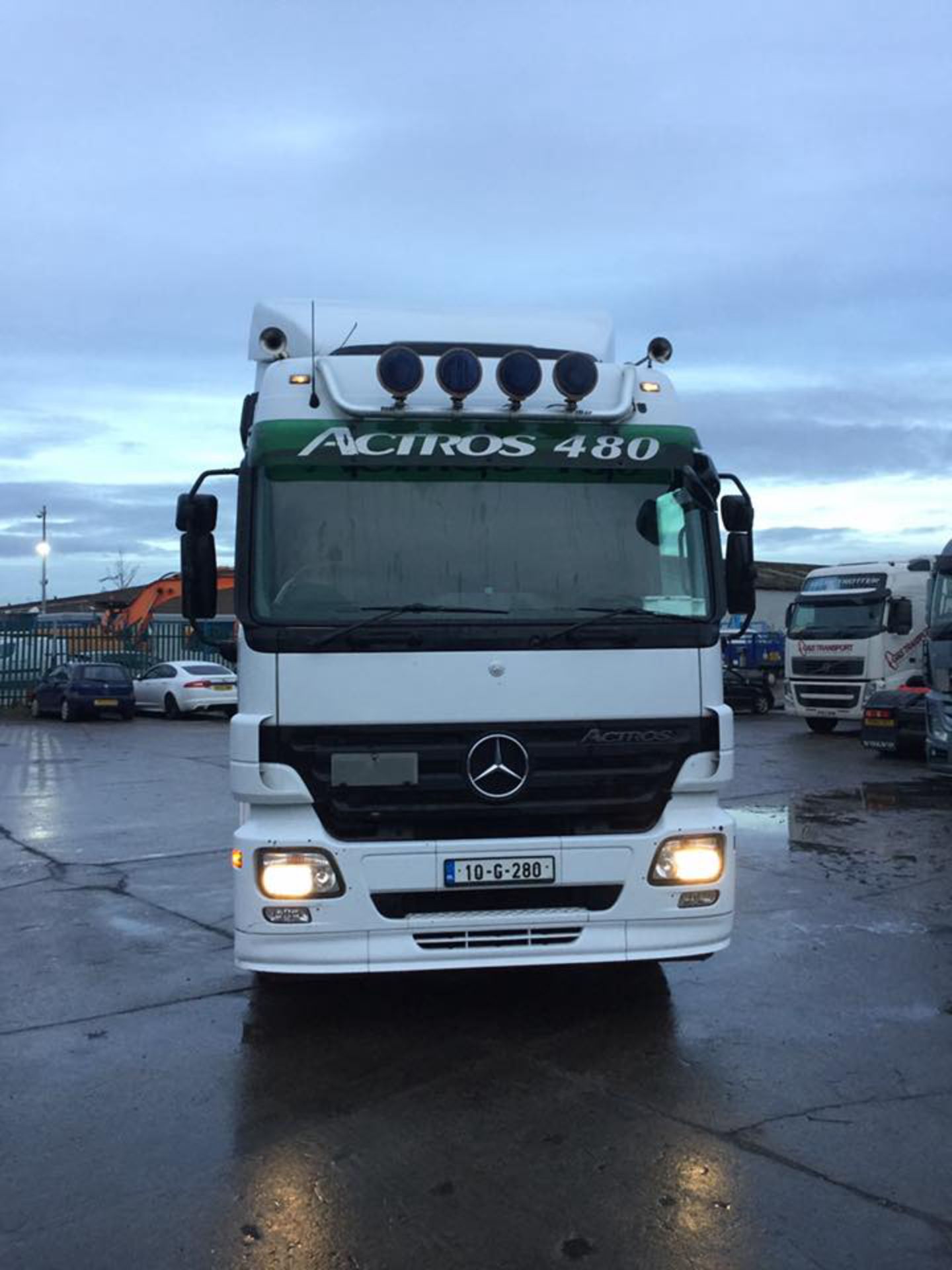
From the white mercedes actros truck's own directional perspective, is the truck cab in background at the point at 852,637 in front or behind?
behind

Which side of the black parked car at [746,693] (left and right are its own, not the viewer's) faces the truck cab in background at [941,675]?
right

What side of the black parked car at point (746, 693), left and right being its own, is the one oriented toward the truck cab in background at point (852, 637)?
right

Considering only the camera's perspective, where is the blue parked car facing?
facing away from the viewer and to the left of the viewer

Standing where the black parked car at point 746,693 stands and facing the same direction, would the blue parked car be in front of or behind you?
behind
